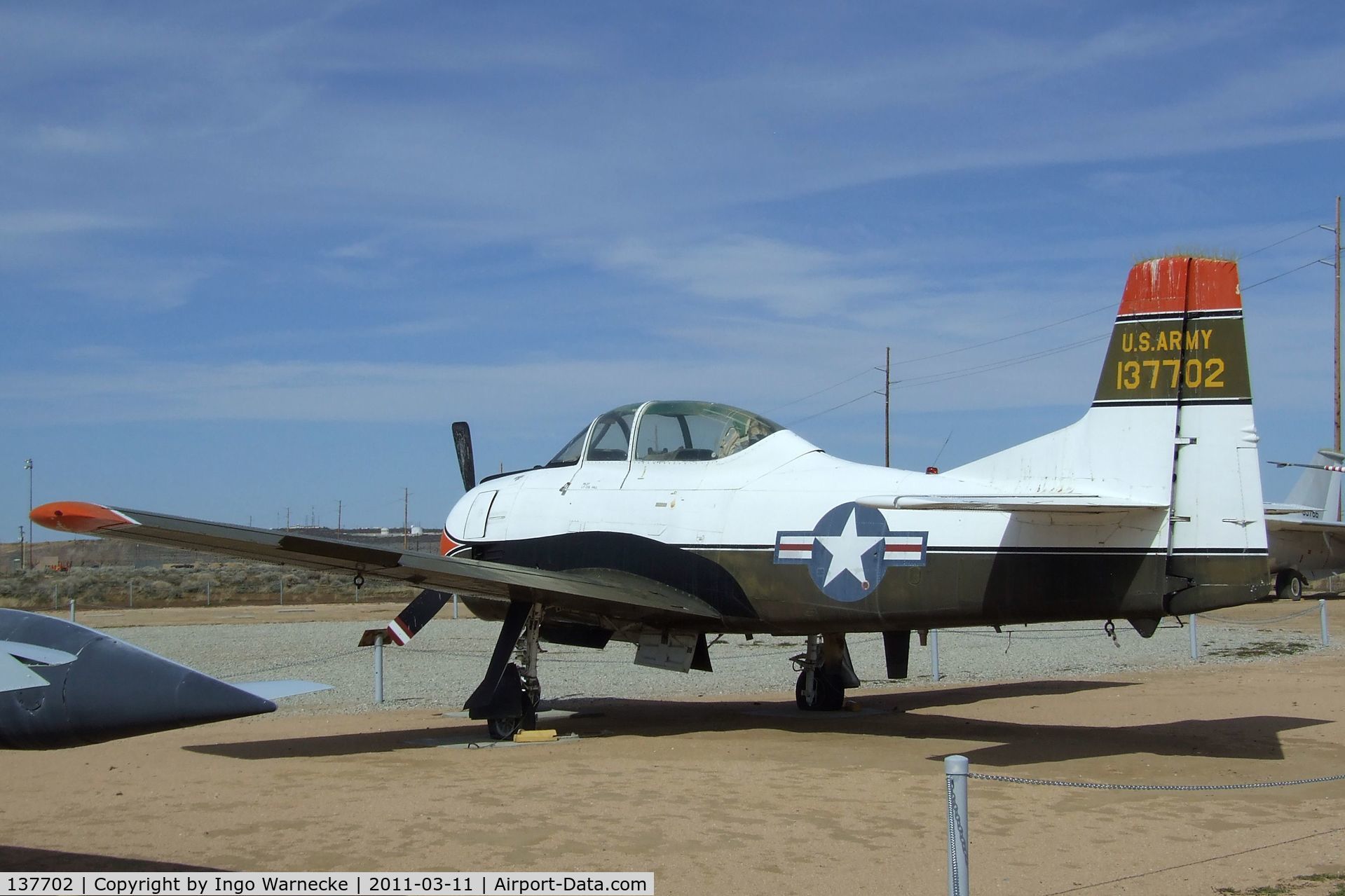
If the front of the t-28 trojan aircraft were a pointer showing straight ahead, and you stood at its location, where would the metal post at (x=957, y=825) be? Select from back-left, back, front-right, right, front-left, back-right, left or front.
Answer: back-left

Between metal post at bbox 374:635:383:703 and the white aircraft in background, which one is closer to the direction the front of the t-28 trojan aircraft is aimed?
the metal post

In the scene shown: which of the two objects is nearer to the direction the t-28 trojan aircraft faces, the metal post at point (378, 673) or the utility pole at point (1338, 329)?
the metal post

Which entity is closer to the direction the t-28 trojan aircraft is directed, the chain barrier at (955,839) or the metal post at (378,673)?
the metal post

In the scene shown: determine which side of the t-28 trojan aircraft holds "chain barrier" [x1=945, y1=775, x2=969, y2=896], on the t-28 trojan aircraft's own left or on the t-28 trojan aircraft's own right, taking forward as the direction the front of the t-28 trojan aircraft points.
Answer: on the t-28 trojan aircraft's own left

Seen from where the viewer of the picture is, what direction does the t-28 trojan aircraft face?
facing away from the viewer and to the left of the viewer

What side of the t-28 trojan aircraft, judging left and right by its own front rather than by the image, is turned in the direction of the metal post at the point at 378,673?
front

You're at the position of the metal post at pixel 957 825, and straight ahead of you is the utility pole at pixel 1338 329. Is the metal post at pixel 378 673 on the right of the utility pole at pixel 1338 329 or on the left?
left

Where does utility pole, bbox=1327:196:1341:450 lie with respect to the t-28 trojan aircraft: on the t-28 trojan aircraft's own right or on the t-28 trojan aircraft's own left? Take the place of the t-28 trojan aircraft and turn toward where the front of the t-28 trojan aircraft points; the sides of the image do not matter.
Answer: on the t-28 trojan aircraft's own right

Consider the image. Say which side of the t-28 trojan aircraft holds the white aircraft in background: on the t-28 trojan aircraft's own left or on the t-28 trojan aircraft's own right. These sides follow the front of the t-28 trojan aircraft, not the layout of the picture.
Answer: on the t-28 trojan aircraft's own right

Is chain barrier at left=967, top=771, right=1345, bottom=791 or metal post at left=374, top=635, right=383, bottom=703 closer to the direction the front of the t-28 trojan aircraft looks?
the metal post
